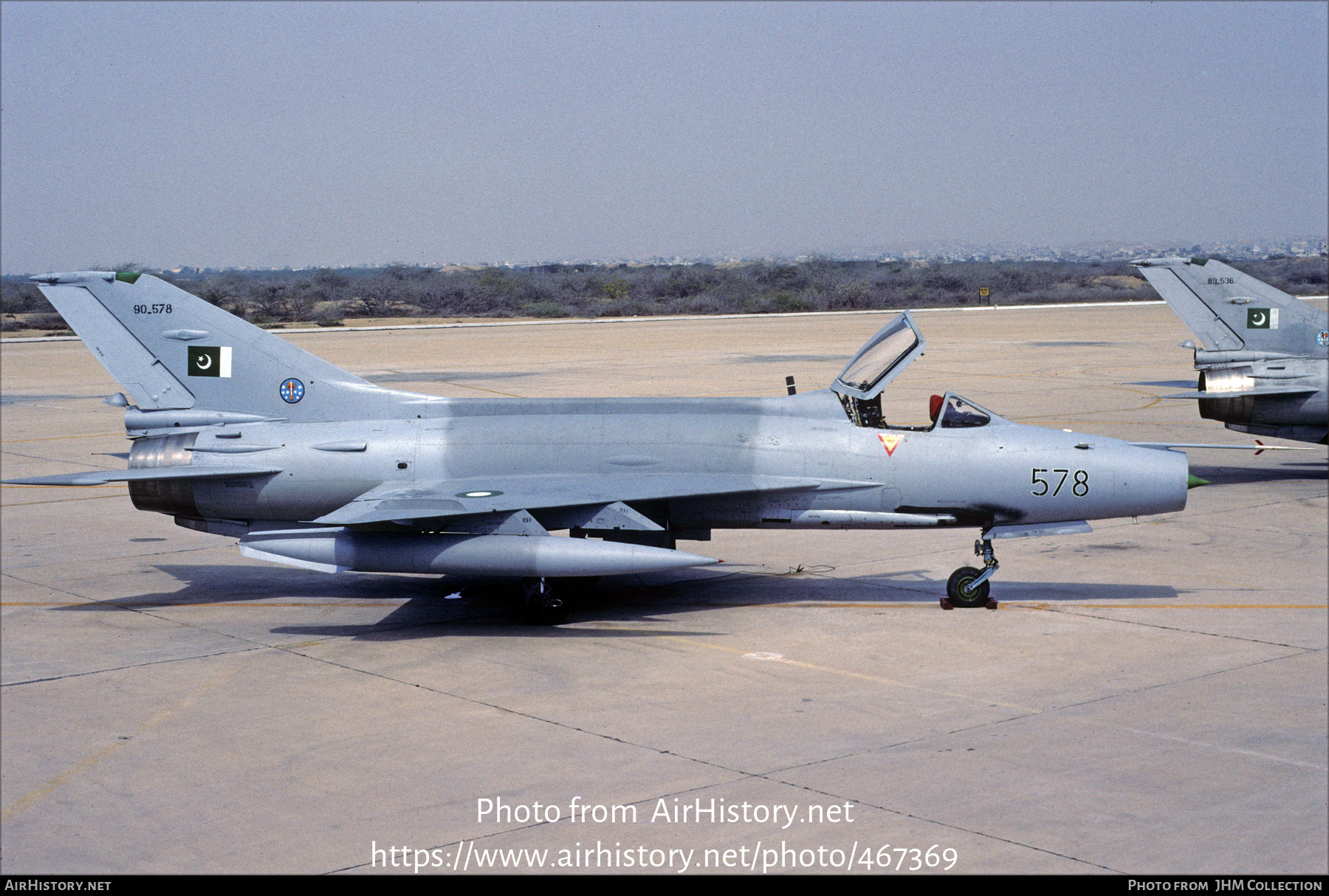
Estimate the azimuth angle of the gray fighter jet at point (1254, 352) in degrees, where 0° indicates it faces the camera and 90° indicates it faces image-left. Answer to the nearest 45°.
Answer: approximately 270°

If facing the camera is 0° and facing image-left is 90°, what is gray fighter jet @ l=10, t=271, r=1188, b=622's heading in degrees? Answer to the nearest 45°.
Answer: approximately 270°
